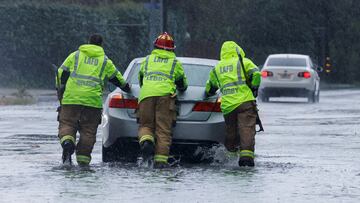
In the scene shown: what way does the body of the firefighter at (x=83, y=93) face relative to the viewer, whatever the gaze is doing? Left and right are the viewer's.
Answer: facing away from the viewer

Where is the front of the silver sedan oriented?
away from the camera

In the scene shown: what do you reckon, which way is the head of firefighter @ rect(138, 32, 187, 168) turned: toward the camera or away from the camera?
away from the camera

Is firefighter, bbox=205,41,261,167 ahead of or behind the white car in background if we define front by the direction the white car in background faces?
behind

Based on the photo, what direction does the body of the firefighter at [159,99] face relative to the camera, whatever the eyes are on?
away from the camera

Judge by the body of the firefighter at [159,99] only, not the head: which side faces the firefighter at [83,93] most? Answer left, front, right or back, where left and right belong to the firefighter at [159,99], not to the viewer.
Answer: left

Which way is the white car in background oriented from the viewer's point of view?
away from the camera

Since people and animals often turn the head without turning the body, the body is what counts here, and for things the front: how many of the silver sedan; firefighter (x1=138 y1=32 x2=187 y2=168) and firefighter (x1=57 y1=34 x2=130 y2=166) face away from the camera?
3

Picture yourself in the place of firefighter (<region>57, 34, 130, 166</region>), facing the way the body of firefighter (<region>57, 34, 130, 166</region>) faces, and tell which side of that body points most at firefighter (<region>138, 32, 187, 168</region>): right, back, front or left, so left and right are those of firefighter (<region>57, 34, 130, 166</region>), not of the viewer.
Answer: right
